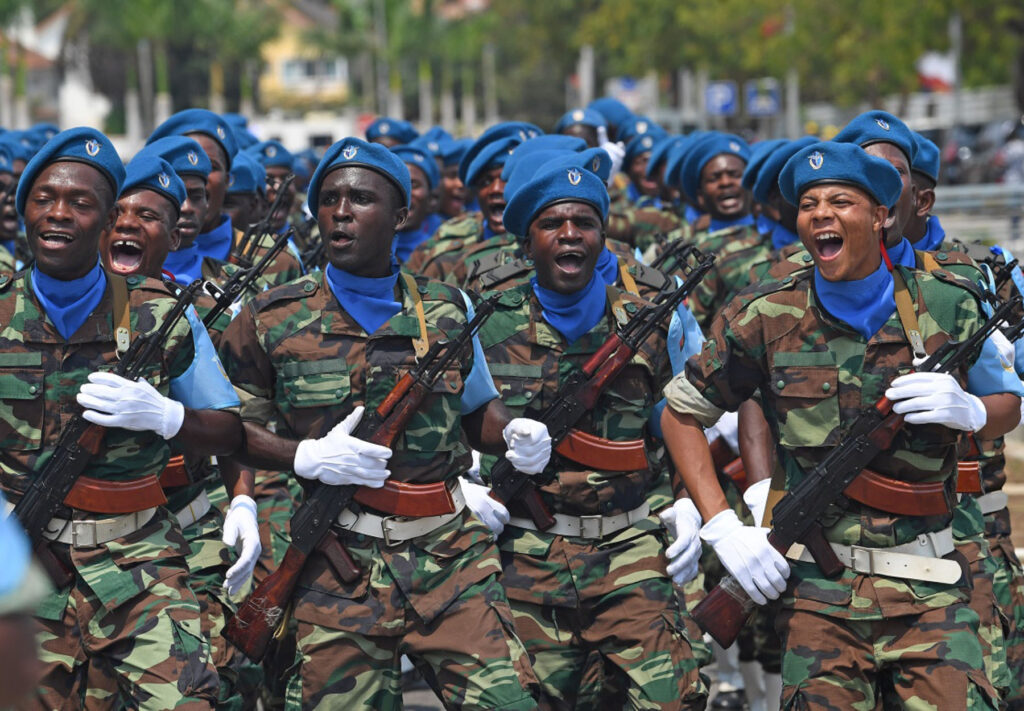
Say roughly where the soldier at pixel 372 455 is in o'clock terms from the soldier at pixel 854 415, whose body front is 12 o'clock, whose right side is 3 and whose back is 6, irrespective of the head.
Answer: the soldier at pixel 372 455 is roughly at 3 o'clock from the soldier at pixel 854 415.

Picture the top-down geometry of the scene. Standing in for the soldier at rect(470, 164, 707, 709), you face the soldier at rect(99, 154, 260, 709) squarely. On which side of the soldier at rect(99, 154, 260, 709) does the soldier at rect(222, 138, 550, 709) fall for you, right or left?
left

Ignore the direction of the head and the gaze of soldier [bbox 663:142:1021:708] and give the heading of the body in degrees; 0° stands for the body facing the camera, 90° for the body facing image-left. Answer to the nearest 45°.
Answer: approximately 0°

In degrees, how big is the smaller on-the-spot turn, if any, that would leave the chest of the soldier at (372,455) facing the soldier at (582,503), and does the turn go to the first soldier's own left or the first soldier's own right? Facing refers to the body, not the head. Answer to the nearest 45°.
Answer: approximately 135° to the first soldier's own left

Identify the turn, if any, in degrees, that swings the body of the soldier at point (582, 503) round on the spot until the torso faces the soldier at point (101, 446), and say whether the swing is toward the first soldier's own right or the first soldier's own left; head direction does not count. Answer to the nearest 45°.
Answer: approximately 45° to the first soldier's own right

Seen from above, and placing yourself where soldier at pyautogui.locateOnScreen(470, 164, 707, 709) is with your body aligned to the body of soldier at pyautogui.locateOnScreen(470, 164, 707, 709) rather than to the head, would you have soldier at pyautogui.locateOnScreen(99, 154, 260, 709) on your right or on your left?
on your right

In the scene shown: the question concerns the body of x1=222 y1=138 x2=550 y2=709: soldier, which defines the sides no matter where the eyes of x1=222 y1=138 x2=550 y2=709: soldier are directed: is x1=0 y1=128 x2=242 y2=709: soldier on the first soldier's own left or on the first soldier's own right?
on the first soldier's own right

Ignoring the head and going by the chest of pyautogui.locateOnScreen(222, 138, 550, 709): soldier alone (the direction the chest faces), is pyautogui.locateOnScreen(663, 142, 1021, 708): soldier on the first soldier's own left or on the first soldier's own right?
on the first soldier's own left
